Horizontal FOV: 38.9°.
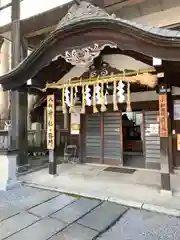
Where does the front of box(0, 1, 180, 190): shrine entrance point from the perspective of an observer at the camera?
facing the viewer and to the left of the viewer
